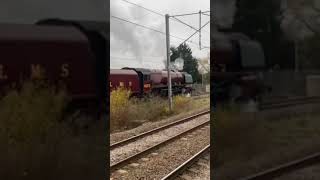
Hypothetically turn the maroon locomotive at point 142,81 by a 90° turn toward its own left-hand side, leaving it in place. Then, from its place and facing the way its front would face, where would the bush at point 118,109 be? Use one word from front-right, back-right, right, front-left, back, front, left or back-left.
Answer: back-left

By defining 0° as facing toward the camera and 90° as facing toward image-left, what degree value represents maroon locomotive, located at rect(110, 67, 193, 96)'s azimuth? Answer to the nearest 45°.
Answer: approximately 225°

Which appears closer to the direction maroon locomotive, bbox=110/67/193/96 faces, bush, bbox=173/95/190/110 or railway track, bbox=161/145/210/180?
the bush

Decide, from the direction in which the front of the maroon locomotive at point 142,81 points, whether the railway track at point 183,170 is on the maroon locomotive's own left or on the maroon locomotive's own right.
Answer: on the maroon locomotive's own right
